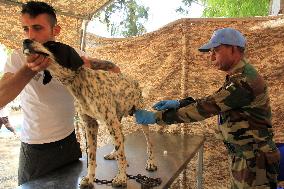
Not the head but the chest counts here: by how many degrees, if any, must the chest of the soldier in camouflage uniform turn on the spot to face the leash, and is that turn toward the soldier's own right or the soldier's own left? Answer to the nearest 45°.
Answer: approximately 45° to the soldier's own left

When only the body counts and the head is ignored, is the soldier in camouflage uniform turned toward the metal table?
yes

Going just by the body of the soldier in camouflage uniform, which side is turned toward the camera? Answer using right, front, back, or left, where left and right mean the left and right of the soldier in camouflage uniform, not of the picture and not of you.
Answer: left

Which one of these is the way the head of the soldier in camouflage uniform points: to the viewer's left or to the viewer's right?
to the viewer's left

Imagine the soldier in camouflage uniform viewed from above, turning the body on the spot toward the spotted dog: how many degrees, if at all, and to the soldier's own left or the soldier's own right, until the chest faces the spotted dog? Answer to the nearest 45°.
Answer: approximately 45° to the soldier's own left
